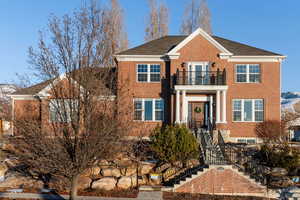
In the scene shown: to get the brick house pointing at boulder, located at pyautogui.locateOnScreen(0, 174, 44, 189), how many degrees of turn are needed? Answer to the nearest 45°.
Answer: approximately 45° to its right

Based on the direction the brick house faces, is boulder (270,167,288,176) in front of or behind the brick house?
in front

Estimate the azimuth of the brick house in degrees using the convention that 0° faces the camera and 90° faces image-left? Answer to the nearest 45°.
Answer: approximately 0°

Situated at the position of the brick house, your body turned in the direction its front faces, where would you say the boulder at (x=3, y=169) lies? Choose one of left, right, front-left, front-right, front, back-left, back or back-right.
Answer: front-right

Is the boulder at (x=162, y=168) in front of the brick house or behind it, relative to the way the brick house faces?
in front

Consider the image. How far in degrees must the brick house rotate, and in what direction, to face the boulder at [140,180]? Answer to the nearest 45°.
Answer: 0° — it already faces it

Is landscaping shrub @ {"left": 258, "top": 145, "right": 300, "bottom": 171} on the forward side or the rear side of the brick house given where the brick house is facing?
on the forward side
